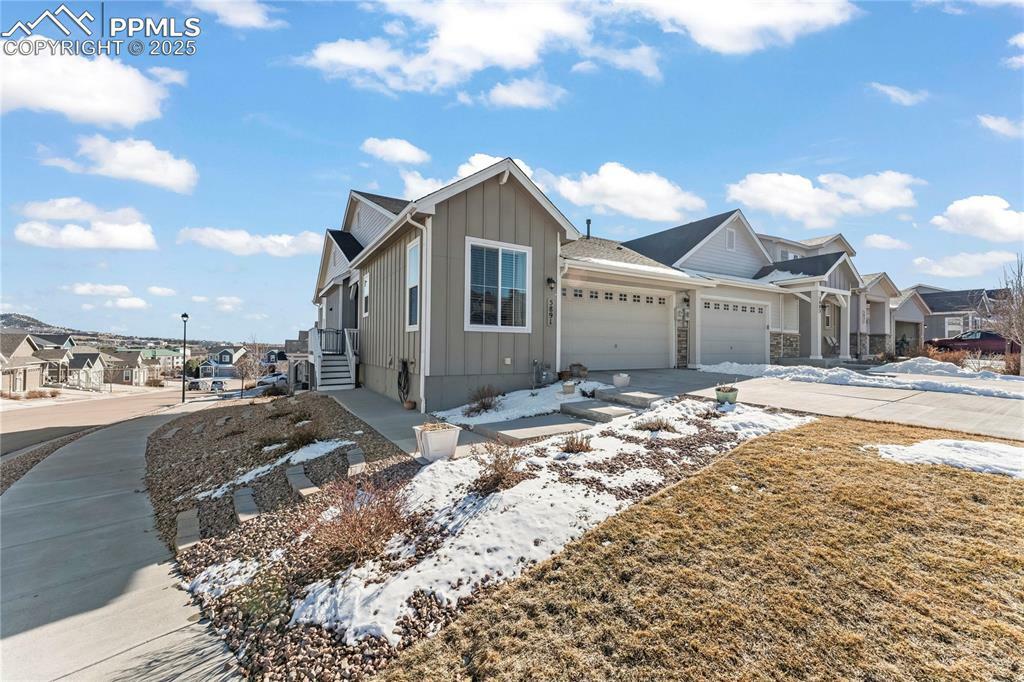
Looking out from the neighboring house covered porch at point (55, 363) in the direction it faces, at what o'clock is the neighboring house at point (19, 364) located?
the neighboring house at point (19, 364) is roughly at 2 o'clock from the neighboring house covered porch at point (55, 363).

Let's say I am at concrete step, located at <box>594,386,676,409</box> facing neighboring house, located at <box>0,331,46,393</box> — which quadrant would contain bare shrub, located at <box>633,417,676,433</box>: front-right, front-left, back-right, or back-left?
back-left
